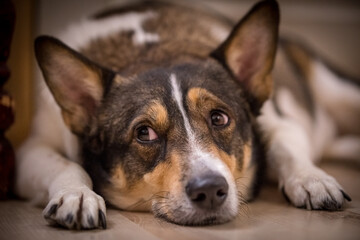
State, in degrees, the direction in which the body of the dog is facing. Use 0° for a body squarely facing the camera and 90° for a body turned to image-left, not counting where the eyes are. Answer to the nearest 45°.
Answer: approximately 0°
